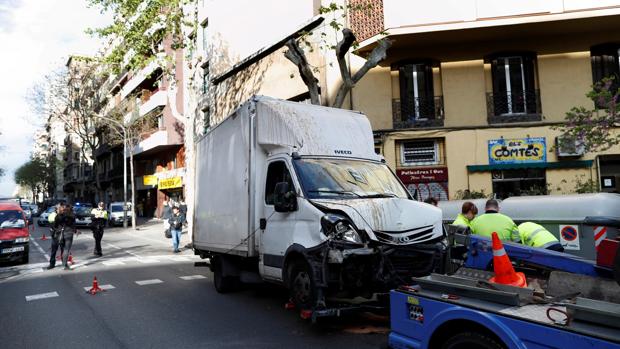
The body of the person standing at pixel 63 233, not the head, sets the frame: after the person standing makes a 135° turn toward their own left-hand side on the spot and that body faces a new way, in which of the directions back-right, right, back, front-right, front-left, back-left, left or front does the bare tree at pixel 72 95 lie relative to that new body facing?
front-left

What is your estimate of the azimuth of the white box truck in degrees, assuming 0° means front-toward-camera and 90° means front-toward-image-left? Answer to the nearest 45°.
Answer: approximately 315°

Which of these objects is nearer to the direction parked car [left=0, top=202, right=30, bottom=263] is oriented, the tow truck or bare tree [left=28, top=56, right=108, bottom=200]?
the tow truck

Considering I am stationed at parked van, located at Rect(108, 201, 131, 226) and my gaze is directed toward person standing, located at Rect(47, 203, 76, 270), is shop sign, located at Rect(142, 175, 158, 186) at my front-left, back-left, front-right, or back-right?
back-left

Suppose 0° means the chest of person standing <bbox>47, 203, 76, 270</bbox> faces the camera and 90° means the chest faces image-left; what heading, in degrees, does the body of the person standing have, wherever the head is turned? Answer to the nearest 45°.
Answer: approximately 0°

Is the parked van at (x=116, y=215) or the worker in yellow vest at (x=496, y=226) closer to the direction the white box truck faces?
the worker in yellow vest

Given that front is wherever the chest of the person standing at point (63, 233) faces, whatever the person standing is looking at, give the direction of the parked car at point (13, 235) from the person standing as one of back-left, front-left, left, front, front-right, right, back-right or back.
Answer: back-right

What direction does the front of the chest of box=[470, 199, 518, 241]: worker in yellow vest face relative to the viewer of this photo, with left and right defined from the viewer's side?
facing away from the viewer

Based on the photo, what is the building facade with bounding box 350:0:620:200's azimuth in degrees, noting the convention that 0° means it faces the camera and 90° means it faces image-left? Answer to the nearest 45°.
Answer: approximately 0°

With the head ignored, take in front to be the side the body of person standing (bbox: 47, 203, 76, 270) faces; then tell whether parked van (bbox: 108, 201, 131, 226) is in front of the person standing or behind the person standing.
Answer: behind

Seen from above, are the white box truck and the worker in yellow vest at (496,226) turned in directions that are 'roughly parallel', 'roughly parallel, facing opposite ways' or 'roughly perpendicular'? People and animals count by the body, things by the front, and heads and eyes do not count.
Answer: roughly perpendicular

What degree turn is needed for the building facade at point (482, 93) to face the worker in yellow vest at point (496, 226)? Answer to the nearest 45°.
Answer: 0° — it already faces them
